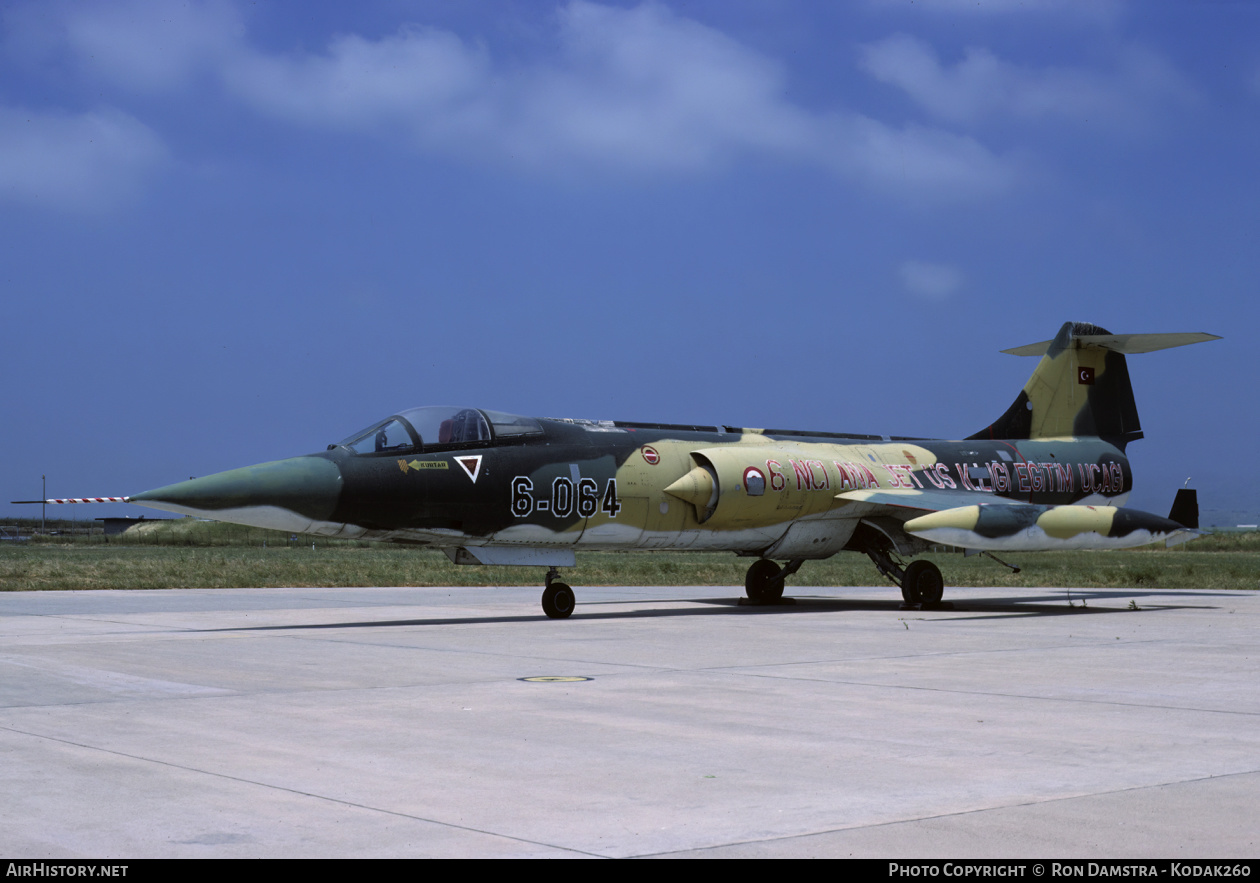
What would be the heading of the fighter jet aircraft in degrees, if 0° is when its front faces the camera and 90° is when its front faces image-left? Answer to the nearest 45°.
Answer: approximately 45°
